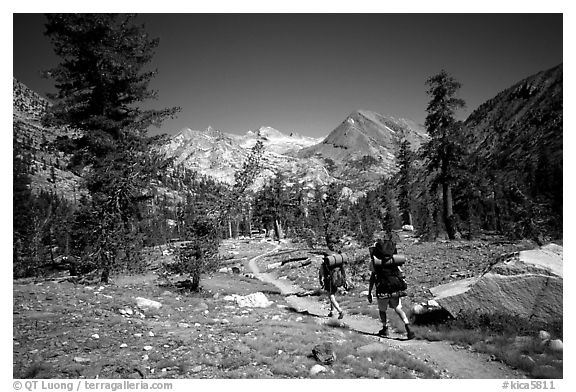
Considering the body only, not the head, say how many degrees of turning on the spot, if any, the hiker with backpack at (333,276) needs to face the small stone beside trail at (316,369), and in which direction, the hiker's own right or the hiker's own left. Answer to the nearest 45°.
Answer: approximately 135° to the hiker's own left

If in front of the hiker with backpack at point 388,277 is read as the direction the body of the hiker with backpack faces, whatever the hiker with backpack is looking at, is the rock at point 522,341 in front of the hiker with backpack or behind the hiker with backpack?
behind

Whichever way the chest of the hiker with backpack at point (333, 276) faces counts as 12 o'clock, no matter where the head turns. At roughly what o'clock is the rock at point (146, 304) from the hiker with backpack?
The rock is roughly at 10 o'clock from the hiker with backpack.

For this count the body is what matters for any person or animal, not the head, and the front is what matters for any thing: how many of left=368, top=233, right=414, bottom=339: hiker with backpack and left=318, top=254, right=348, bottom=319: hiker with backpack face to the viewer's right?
0

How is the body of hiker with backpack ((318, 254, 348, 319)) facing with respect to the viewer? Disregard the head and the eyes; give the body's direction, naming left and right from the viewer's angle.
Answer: facing away from the viewer and to the left of the viewer

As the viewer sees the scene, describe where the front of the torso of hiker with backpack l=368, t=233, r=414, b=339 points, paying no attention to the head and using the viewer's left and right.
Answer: facing away from the viewer and to the left of the viewer

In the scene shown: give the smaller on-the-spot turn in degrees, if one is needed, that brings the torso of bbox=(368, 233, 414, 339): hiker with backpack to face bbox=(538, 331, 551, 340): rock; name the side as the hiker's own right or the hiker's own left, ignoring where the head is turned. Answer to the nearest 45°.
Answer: approximately 135° to the hiker's own right

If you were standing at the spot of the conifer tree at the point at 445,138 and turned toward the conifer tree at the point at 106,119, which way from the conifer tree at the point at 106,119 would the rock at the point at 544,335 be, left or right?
left

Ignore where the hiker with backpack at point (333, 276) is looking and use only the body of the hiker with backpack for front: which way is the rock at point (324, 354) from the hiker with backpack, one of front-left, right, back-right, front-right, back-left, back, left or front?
back-left
